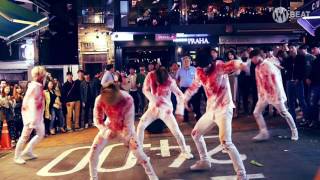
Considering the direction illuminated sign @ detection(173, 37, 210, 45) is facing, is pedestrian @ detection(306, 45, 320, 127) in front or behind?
in front

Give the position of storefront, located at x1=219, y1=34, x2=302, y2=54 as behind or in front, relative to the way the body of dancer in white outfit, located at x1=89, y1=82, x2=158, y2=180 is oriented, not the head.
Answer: behind

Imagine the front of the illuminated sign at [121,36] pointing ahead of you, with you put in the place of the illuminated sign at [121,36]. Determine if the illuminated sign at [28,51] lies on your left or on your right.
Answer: on your right

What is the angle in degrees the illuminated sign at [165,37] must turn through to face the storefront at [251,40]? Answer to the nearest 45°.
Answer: approximately 90° to its left

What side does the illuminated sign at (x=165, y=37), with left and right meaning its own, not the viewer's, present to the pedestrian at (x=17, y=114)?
front

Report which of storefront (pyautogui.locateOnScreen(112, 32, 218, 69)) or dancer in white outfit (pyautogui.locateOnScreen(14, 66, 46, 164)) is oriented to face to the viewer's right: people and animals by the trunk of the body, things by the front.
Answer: the dancer in white outfit

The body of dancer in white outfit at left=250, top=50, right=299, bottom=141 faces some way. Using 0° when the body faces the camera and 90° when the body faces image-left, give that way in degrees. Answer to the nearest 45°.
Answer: approximately 45°

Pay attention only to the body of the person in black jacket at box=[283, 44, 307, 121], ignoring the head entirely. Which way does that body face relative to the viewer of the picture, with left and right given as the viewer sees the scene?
facing the viewer and to the left of the viewer

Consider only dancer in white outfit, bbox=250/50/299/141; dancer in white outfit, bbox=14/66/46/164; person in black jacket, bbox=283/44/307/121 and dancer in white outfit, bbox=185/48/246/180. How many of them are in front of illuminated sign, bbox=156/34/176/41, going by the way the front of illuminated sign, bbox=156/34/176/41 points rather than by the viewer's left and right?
4

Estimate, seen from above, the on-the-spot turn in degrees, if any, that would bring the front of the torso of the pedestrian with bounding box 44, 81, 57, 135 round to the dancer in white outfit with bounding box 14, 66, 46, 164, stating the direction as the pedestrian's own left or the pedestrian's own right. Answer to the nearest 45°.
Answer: approximately 45° to the pedestrian's own right

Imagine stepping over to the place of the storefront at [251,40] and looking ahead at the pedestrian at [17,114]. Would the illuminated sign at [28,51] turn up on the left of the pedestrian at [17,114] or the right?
right

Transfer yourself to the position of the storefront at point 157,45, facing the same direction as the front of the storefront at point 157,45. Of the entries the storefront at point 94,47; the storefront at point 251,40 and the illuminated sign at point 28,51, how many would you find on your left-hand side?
1
